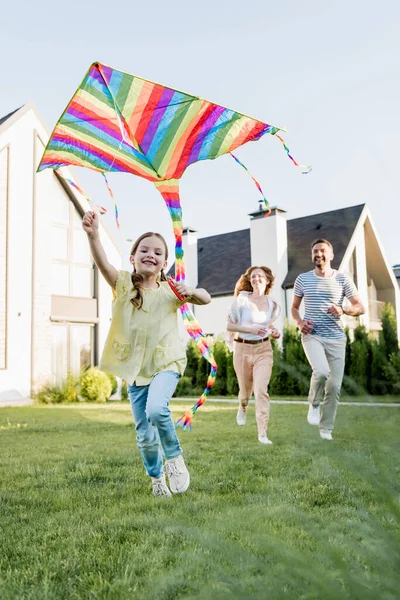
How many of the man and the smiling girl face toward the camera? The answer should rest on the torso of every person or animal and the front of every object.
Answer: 2

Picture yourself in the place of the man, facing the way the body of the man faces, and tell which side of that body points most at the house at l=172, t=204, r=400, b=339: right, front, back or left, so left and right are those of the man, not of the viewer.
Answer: back

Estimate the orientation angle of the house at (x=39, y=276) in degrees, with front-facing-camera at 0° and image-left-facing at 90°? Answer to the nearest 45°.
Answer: approximately 315°

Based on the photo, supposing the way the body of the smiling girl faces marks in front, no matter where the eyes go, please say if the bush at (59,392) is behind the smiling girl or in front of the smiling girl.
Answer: behind

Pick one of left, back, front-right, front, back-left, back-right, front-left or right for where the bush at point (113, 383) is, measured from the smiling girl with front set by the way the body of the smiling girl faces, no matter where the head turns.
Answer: back

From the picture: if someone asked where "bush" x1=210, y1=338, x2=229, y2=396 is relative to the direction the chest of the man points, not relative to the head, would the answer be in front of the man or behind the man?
behind

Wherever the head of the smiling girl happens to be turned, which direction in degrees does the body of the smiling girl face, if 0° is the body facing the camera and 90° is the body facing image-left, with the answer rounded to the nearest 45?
approximately 0°

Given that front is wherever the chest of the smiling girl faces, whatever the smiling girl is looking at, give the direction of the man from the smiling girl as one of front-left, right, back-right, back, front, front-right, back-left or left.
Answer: back-left
